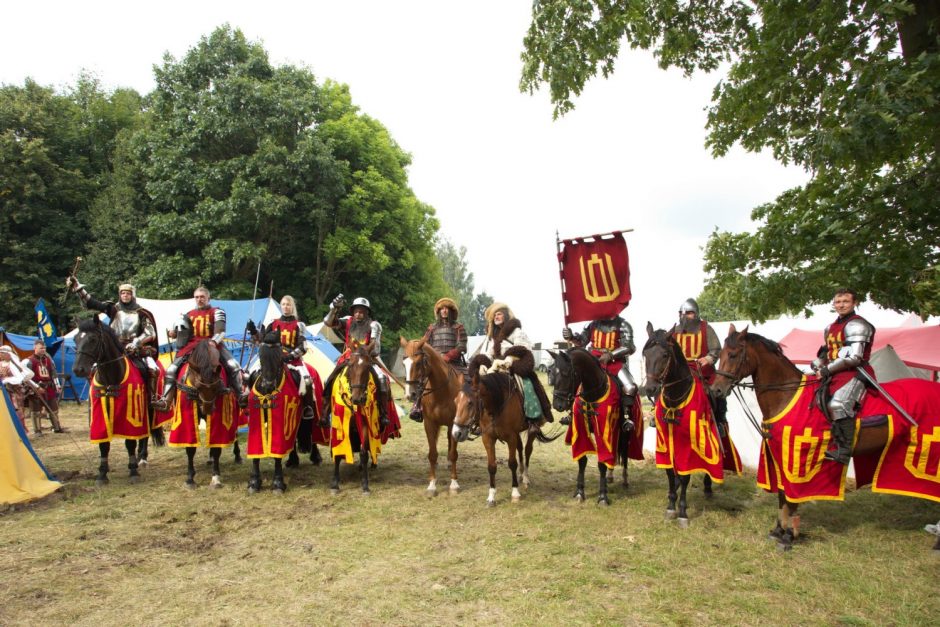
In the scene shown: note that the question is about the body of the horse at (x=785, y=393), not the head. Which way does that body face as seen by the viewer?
to the viewer's left

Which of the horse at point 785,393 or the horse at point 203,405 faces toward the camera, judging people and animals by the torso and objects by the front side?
the horse at point 203,405

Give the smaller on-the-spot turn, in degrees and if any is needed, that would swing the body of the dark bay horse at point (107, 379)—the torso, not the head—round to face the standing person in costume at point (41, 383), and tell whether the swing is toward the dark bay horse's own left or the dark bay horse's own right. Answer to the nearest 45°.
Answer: approximately 135° to the dark bay horse's own right

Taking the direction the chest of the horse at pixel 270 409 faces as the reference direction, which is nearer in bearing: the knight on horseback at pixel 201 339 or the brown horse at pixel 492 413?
the brown horse

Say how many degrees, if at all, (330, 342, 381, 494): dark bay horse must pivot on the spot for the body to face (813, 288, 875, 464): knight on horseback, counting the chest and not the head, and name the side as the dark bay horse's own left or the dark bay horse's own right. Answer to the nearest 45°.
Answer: approximately 45° to the dark bay horse's own left

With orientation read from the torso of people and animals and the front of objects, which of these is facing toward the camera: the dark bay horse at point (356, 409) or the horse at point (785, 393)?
the dark bay horse

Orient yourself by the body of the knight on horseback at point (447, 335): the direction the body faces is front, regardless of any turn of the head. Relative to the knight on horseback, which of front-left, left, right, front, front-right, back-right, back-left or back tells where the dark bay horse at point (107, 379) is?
right

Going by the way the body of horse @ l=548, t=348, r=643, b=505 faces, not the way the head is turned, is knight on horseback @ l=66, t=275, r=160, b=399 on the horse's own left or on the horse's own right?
on the horse's own right

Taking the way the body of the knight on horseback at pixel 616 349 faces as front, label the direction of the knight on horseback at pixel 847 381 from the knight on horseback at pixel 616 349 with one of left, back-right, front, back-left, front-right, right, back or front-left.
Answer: left

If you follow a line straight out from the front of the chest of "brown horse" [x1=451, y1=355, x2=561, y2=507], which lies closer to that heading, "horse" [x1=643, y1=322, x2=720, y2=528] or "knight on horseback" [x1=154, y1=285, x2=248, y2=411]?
the knight on horseback

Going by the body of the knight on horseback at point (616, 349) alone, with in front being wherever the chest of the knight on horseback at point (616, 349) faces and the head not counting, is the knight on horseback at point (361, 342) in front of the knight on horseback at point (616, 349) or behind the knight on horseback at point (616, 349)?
in front

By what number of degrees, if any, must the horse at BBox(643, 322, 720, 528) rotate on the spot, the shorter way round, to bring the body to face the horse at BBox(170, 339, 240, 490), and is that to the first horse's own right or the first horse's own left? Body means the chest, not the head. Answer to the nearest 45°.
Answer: approximately 45° to the first horse's own right

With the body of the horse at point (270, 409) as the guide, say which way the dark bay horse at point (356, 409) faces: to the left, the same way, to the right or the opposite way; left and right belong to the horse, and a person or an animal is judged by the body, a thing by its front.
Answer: the same way

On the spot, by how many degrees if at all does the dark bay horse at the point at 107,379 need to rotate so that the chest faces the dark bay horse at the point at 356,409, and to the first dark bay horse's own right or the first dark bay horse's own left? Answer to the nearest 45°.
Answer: approximately 90° to the first dark bay horse's own left

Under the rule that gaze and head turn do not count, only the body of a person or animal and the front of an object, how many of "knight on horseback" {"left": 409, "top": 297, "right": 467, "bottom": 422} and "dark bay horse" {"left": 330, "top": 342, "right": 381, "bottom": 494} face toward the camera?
2

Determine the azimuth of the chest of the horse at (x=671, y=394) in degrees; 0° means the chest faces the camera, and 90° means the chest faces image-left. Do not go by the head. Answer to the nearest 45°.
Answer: approximately 45°

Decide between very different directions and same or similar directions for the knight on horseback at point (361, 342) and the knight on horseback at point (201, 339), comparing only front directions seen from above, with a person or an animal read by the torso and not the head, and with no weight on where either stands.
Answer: same or similar directions

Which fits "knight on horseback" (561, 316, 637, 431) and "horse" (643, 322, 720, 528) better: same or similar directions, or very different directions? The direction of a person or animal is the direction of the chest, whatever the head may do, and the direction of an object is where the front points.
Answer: same or similar directions

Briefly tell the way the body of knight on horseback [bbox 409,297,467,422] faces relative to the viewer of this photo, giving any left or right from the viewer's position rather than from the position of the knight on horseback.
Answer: facing the viewer

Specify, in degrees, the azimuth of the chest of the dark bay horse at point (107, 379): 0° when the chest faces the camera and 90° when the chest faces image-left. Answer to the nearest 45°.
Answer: approximately 45°

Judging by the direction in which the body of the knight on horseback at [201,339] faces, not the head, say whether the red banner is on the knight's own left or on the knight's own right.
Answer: on the knight's own left
